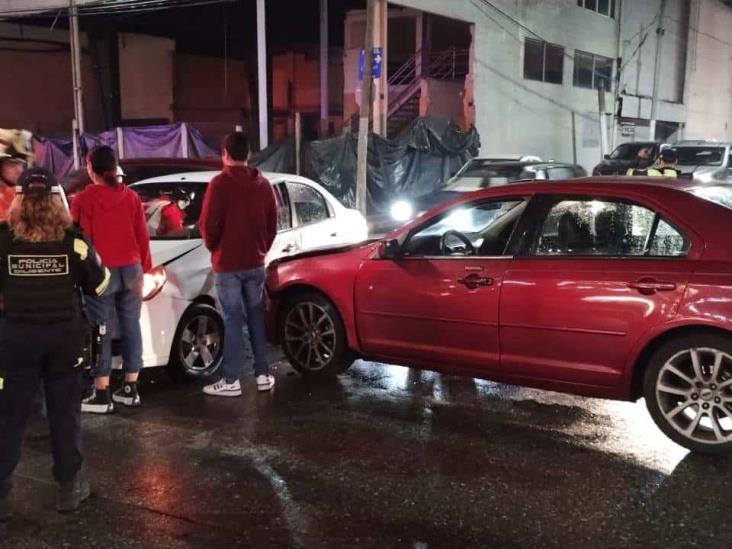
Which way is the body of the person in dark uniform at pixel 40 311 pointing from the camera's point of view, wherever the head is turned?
away from the camera

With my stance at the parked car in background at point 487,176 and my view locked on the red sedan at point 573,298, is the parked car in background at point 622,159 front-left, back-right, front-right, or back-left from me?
back-left

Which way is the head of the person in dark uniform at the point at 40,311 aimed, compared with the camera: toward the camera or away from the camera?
away from the camera

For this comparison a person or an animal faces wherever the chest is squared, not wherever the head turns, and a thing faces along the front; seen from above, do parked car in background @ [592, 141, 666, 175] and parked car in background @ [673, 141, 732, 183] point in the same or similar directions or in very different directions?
same or similar directions

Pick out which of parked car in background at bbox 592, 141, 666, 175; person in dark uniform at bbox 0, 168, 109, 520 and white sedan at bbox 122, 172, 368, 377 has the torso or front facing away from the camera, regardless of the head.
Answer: the person in dark uniform

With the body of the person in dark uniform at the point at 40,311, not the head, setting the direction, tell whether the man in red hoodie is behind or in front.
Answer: in front

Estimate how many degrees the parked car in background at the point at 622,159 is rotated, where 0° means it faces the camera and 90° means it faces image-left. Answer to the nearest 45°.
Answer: approximately 45°

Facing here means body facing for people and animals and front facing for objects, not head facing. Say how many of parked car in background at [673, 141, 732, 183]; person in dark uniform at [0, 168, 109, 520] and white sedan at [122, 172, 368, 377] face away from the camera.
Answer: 1

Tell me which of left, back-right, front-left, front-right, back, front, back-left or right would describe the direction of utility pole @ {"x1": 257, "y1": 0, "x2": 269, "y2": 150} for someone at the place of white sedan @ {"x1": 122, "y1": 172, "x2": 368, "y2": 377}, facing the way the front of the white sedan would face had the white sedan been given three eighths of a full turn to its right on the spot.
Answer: front

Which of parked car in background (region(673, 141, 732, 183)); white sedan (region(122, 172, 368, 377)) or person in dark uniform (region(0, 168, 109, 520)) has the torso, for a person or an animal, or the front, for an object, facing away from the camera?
the person in dark uniform

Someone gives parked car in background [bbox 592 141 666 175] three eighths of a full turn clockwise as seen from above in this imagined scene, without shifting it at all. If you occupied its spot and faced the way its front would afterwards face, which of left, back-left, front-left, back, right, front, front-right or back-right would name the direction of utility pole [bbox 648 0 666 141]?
front

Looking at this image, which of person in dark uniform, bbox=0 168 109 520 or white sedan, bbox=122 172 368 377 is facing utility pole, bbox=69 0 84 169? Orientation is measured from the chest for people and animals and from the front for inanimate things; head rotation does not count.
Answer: the person in dark uniform

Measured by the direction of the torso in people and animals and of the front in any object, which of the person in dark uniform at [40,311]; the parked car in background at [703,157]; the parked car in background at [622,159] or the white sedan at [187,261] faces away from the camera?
the person in dark uniform

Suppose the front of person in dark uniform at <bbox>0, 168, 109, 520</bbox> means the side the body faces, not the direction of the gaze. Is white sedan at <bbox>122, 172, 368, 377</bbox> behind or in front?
in front

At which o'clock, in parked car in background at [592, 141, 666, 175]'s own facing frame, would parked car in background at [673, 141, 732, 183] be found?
parked car in background at [673, 141, 732, 183] is roughly at 9 o'clock from parked car in background at [592, 141, 666, 175].

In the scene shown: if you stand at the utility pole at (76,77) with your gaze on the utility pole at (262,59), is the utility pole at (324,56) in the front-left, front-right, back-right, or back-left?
front-left

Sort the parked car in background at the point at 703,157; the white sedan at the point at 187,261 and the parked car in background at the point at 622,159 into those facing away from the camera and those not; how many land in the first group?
0
